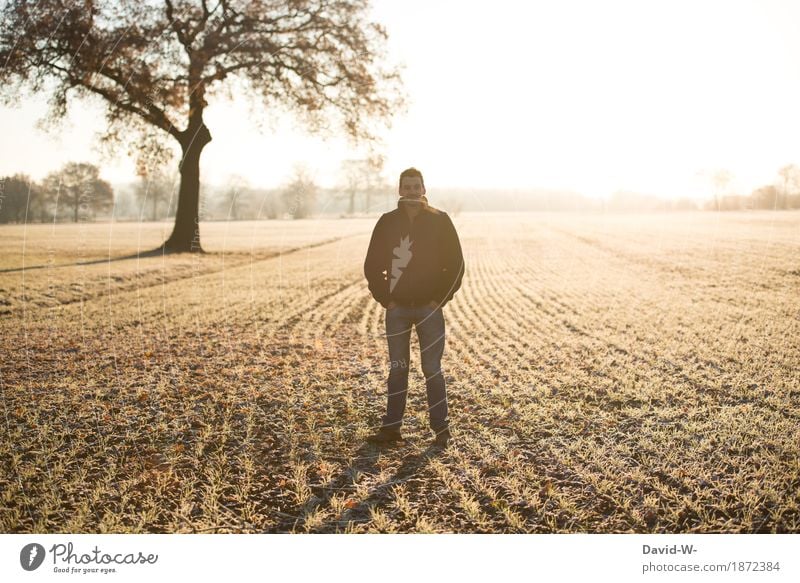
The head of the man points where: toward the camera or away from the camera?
toward the camera

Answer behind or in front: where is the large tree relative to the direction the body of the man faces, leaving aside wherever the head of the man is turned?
behind

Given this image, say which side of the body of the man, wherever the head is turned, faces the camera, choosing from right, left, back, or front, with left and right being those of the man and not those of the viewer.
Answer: front
